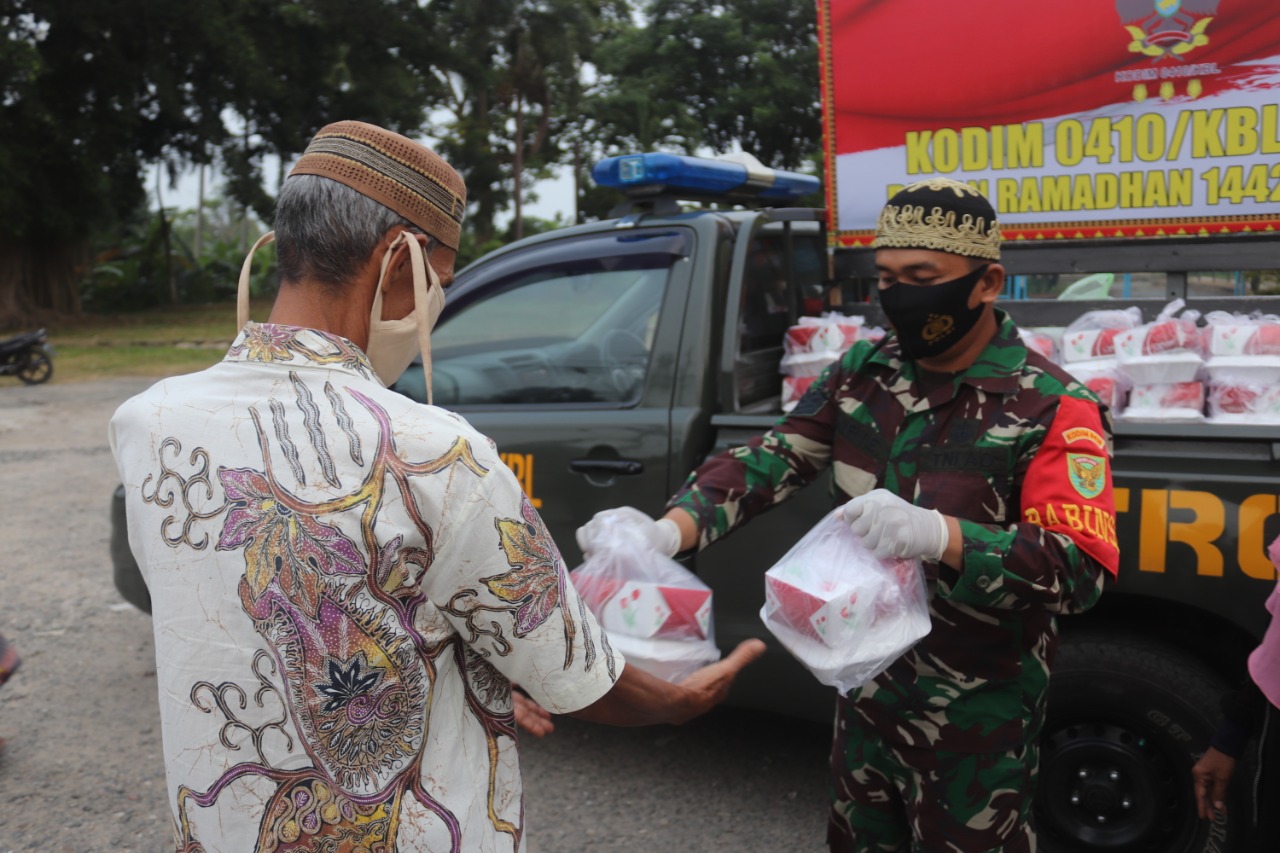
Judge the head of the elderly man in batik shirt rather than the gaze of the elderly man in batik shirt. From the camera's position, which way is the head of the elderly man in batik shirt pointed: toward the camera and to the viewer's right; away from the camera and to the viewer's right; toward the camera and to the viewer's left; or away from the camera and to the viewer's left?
away from the camera and to the viewer's right

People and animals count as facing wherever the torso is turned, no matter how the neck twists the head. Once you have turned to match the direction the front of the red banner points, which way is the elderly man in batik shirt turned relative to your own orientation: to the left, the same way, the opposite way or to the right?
the opposite way

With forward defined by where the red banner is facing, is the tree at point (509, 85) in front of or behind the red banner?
behind

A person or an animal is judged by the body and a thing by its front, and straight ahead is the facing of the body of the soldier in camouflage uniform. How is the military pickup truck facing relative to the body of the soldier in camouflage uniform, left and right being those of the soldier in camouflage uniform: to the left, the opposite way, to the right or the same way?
to the right

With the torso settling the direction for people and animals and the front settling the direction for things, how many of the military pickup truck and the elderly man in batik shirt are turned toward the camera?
0

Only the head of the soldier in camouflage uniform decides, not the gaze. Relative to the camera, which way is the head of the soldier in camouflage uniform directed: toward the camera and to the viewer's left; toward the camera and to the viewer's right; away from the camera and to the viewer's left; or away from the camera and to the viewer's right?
toward the camera and to the viewer's left

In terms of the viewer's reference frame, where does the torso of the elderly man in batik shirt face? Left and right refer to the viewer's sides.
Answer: facing away from the viewer and to the right of the viewer

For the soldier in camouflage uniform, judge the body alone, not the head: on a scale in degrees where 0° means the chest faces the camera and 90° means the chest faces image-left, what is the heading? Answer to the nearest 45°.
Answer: approximately 45°

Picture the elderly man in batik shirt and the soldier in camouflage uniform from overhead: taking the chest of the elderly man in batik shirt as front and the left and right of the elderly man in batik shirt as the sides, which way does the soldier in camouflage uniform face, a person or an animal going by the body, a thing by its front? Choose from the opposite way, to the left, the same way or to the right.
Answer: the opposite way
